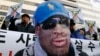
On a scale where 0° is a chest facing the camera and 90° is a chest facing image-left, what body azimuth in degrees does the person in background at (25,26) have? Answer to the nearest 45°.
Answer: approximately 0°

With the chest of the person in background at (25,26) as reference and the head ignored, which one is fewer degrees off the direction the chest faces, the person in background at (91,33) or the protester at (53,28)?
the protester

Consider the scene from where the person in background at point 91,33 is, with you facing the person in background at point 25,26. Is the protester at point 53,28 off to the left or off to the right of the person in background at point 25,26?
left

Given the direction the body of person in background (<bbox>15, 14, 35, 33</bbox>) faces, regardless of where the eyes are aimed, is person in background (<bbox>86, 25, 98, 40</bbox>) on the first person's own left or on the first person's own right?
on the first person's own left

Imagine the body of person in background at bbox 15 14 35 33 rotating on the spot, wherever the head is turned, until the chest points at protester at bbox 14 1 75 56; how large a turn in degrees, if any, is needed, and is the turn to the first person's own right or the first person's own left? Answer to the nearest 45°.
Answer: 0° — they already face them
